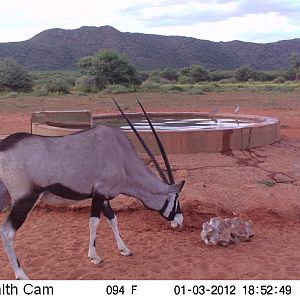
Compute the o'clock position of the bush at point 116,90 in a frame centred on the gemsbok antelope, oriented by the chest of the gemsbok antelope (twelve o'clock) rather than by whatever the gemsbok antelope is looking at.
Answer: The bush is roughly at 9 o'clock from the gemsbok antelope.

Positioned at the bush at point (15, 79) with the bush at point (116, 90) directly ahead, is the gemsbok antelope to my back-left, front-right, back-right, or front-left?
front-right

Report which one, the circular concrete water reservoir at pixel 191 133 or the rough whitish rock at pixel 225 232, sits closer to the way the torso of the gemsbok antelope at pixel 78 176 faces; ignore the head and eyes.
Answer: the rough whitish rock

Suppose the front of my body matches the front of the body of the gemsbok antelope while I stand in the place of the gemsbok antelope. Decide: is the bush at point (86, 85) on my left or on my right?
on my left

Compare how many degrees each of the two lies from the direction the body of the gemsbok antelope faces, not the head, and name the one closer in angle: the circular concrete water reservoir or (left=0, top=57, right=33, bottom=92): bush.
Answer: the circular concrete water reservoir

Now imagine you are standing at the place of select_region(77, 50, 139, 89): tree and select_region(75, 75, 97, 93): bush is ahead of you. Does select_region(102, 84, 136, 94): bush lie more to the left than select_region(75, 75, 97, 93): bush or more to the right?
left

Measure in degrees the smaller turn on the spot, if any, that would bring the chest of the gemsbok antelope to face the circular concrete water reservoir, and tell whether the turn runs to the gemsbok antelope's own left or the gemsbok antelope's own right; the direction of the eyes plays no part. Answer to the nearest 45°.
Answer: approximately 45° to the gemsbok antelope's own left

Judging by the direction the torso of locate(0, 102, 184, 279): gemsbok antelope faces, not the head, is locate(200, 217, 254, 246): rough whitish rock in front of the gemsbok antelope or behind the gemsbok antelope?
in front

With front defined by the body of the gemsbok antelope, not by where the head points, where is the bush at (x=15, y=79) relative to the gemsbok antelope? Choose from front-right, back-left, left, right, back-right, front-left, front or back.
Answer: left

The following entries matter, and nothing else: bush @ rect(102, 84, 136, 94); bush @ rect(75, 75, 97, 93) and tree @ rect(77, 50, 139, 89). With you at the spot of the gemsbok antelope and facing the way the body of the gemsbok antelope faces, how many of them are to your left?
3

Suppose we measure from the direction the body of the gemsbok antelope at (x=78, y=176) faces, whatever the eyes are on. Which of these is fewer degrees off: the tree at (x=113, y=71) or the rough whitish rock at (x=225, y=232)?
the rough whitish rock

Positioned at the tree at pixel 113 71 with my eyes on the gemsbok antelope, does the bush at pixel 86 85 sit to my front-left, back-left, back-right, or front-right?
front-right

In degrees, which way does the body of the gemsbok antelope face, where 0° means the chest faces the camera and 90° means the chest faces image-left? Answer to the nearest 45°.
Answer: approximately 270°

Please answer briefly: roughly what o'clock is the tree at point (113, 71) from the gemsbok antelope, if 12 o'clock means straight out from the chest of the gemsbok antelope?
The tree is roughly at 9 o'clock from the gemsbok antelope.
